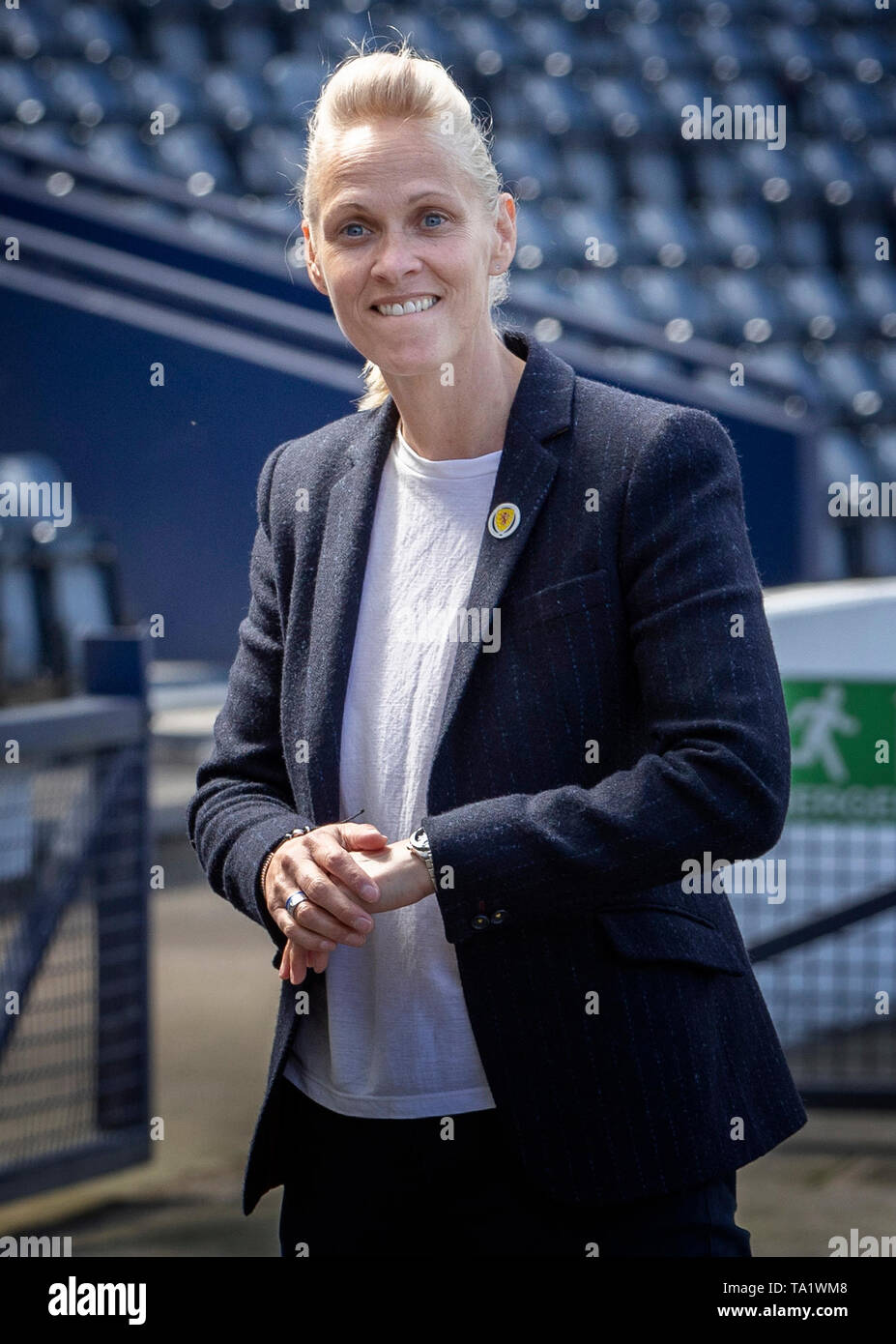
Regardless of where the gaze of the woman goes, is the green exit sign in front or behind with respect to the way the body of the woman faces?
behind

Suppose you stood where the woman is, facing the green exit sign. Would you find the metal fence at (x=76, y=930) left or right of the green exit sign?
left

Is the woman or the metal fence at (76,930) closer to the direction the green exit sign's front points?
the woman

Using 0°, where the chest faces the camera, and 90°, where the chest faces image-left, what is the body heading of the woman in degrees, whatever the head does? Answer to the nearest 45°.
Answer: approximately 45°

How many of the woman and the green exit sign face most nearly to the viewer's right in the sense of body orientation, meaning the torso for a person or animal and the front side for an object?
0

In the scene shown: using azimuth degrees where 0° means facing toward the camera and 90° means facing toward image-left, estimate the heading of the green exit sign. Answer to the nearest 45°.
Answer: approximately 0°

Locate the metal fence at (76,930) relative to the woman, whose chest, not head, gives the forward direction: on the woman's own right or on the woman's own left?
on the woman's own right

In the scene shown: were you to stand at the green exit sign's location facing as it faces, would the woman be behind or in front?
in front
